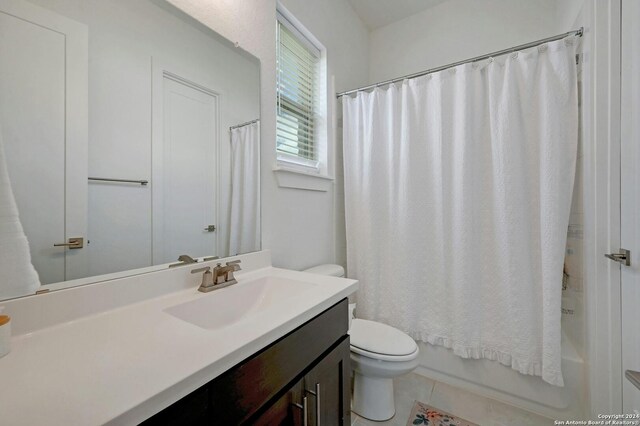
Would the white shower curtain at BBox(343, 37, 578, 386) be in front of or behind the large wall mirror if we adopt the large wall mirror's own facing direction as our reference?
in front

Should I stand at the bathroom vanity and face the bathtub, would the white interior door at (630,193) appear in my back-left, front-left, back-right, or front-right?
front-right

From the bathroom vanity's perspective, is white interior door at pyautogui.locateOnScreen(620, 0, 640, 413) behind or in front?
in front

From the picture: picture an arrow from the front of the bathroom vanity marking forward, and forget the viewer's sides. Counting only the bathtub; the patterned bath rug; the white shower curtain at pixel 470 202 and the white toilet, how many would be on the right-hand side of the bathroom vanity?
0

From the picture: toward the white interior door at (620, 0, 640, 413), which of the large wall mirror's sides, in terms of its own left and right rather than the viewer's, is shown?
front

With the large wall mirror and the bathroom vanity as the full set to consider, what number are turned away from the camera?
0

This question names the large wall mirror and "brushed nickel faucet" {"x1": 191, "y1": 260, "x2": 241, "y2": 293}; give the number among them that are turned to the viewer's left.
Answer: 0

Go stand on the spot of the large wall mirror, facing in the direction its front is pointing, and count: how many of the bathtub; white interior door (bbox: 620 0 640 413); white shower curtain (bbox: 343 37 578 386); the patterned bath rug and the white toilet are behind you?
0

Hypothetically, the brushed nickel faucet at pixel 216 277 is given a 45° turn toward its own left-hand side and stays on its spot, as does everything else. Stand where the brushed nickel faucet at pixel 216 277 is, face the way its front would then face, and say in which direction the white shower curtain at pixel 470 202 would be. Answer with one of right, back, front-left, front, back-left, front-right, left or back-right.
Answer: front

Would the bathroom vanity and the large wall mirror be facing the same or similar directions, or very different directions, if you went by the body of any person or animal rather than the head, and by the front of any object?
same or similar directions

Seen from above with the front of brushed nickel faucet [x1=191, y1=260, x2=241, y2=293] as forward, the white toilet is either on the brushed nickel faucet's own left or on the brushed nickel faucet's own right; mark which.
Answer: on the brushed nickel faucet's own left

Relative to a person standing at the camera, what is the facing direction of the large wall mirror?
facing the viewer and to the right of the viewer

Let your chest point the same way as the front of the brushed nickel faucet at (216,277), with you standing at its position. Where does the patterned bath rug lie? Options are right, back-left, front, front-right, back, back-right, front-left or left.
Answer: front-left

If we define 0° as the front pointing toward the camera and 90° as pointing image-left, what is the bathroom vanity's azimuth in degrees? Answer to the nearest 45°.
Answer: approximately 315°
